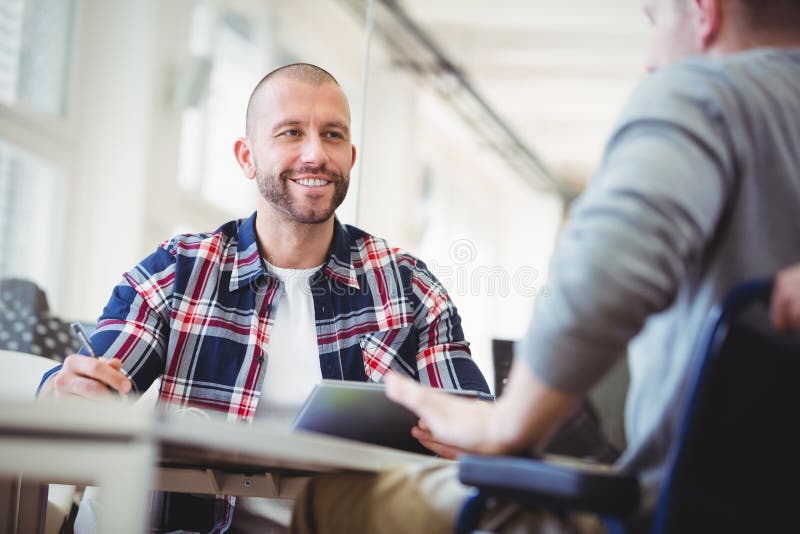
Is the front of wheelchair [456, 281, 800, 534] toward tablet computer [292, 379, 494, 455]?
yes

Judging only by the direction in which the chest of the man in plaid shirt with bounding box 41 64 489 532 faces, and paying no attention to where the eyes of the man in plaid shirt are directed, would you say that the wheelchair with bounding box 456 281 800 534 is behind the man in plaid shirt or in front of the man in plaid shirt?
in front

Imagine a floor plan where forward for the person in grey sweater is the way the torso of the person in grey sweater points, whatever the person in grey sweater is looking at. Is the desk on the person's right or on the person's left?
on the person's left

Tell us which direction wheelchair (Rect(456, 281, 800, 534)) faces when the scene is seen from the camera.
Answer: facing away from the viewer and to the left of the viewer

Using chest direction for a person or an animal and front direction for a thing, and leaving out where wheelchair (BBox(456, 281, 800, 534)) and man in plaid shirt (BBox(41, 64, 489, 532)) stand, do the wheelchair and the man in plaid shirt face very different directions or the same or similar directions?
very different directions

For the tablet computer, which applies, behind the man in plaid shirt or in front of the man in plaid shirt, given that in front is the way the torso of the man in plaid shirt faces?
in front

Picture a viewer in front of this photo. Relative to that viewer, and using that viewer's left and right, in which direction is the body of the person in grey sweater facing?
facing away from the viewer and to the left of the viewer

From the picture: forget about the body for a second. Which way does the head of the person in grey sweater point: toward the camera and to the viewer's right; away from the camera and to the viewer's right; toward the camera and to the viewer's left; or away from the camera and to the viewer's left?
away from the camera and to the viewer's left

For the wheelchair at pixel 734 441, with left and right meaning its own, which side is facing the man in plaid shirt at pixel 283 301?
front

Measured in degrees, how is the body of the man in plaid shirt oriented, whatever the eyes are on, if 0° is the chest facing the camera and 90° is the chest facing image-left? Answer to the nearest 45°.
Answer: approximately 0°
